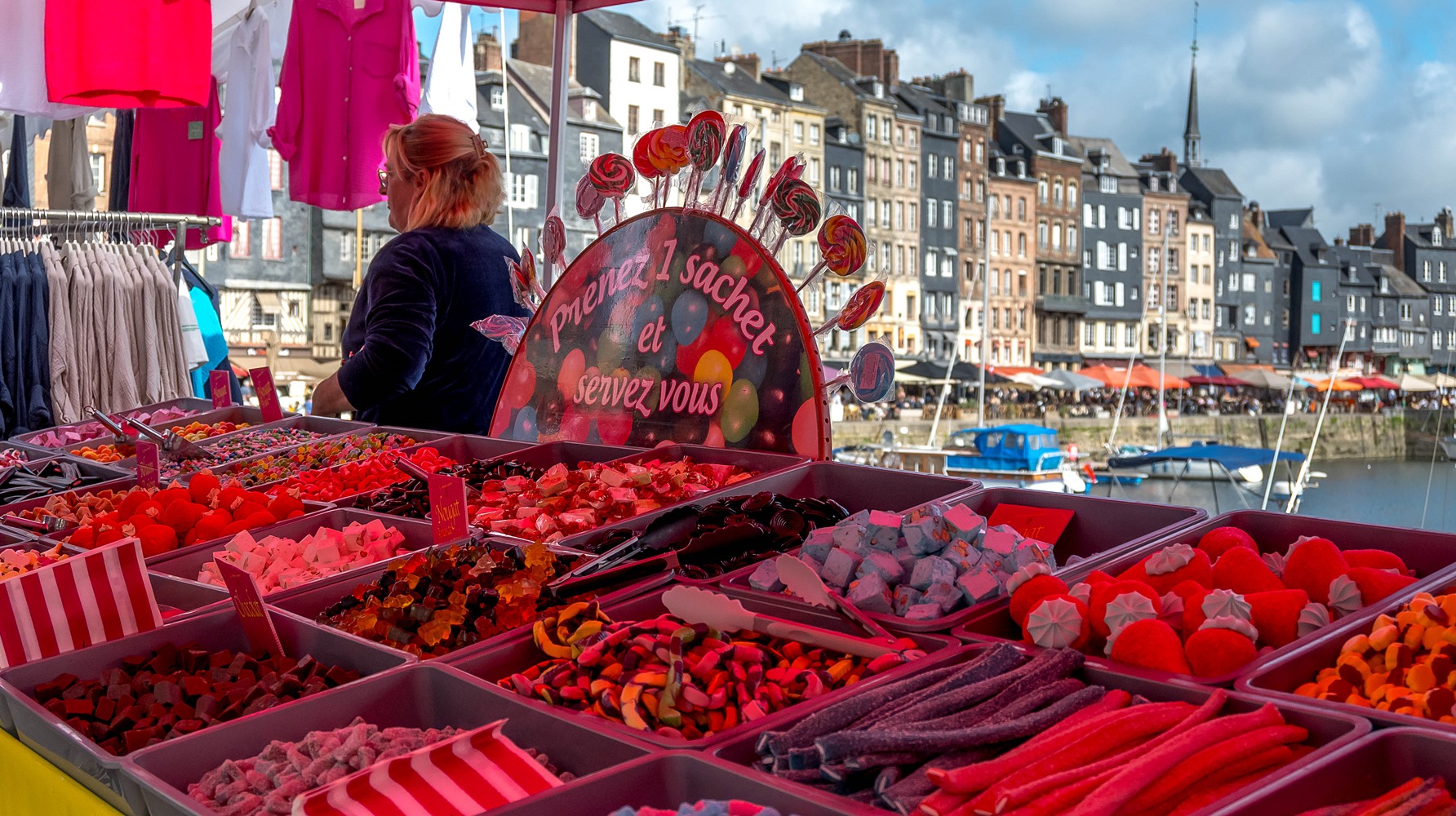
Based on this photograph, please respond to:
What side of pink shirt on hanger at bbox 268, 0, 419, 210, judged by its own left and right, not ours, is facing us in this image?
front

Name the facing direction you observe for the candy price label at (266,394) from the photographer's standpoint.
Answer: facing the viewer

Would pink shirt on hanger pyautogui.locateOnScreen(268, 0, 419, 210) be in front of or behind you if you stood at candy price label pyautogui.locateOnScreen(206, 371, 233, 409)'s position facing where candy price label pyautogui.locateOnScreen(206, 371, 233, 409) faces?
behind

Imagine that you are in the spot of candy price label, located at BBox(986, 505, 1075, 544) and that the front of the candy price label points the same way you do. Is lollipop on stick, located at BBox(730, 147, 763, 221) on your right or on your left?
on your right

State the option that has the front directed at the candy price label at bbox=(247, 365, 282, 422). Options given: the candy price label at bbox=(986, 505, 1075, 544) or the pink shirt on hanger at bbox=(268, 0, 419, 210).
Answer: the pink shirt on hanger

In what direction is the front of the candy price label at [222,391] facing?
toward the camera

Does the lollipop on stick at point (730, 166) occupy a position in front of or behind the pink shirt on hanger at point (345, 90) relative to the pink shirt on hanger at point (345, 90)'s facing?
in front

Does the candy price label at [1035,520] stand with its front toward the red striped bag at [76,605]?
no

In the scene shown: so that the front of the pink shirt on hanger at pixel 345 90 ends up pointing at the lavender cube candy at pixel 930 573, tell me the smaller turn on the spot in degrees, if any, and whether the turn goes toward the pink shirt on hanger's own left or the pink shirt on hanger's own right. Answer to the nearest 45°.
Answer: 0° — it already faces it

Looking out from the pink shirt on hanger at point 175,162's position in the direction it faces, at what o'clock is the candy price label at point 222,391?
The candy price label is roughly at 12 o'clock from the pink shirt on hanger.
